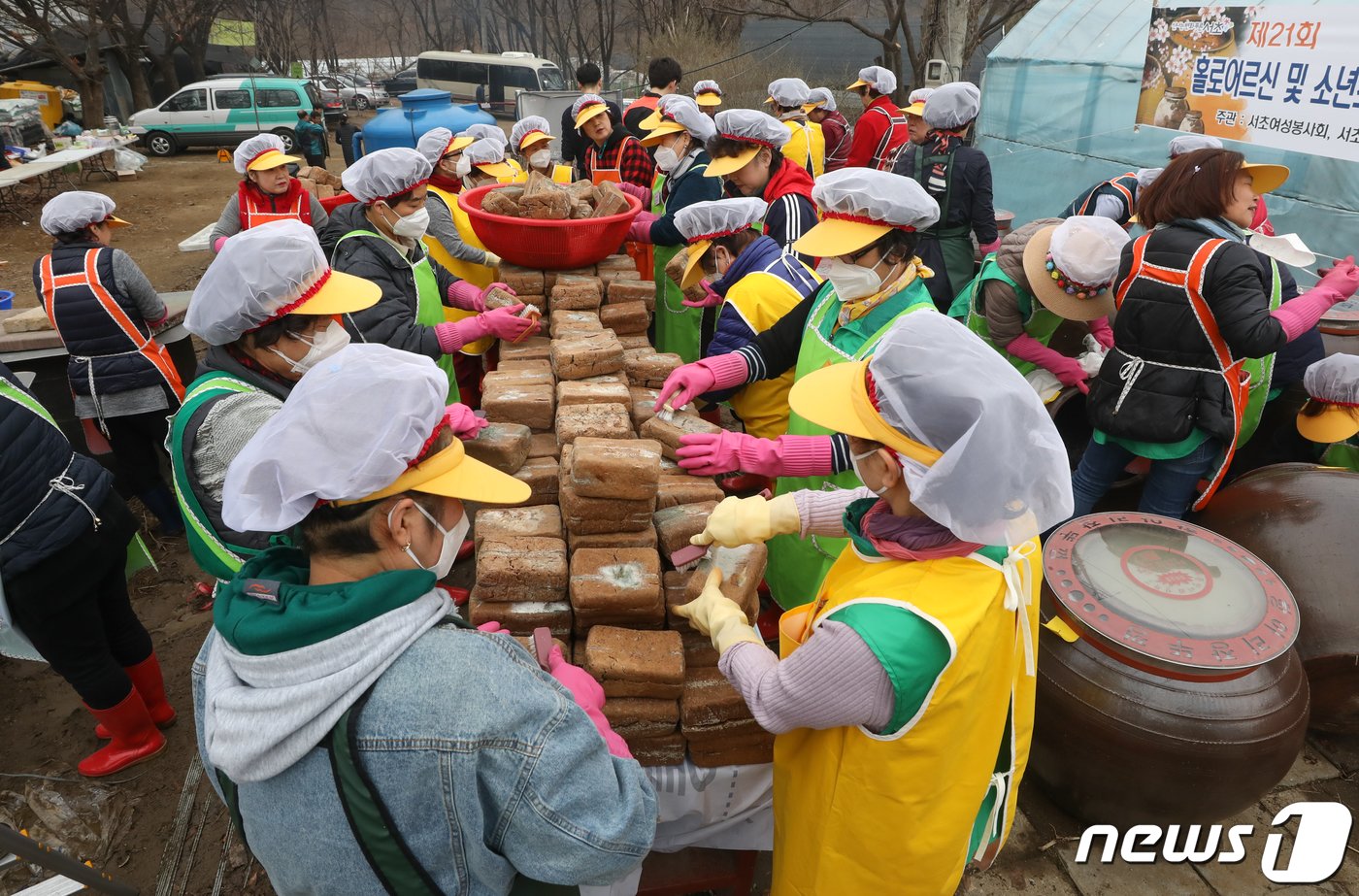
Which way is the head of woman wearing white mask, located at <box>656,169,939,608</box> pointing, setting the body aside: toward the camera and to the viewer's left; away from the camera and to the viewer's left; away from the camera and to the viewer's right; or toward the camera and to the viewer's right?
toward the camera and to the viewer's left

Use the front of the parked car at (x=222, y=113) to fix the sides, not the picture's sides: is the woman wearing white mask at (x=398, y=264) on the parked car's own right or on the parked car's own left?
on the parked car's own left

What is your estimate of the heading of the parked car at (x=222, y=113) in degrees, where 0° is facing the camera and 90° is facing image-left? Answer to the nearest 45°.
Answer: approximately 90°

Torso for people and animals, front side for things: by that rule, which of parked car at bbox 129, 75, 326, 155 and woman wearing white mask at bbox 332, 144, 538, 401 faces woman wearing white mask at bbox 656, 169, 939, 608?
woman wearing white mask at bbox 332, 144, 538, 401

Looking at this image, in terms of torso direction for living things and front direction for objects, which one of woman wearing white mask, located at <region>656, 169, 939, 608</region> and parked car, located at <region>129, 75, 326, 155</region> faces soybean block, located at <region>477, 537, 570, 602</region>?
the woman wearing white mask

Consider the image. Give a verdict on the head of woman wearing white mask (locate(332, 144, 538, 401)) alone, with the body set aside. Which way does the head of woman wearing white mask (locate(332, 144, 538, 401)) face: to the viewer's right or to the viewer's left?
to the viewer's right

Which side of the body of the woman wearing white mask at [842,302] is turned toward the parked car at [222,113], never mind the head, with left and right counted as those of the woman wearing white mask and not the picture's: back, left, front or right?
right

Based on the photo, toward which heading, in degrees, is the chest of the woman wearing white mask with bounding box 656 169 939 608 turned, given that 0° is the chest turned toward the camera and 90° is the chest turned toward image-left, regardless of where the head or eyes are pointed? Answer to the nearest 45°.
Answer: approximately 45°

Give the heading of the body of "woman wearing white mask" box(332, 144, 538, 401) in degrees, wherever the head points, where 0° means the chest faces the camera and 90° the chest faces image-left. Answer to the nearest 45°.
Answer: approximately 315°

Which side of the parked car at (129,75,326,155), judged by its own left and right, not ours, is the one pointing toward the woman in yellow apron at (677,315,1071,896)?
left

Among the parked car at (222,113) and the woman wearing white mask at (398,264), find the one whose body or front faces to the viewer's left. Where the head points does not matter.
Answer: the parked car

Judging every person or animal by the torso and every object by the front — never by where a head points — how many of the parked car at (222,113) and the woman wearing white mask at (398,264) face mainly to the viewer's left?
1

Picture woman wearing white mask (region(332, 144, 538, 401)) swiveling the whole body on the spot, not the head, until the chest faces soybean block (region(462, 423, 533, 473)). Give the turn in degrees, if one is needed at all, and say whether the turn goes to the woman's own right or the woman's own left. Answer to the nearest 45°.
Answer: approximately 45° to the woman's own right

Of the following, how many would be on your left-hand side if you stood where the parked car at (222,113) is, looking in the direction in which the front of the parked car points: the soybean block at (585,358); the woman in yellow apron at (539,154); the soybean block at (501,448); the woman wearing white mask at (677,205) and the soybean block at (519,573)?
5

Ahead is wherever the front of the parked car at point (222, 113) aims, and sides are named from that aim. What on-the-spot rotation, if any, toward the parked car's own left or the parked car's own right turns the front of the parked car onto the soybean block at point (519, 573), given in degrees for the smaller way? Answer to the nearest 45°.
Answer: approximately 90° to the parked car's own left

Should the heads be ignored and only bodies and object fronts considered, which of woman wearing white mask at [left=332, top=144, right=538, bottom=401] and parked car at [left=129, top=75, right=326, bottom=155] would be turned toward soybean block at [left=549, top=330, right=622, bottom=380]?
the woman wearing white mask
